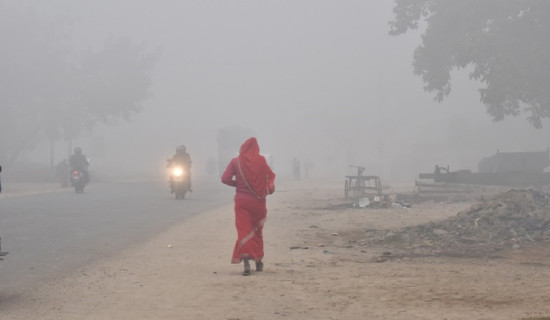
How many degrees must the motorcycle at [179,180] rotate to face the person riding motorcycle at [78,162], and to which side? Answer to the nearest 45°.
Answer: approximately 135° to its right

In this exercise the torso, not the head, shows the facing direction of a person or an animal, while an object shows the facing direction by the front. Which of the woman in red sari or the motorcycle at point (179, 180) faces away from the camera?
the woman in red sari

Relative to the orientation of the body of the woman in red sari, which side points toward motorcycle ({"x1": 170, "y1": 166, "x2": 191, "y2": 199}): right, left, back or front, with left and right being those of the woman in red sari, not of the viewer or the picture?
front

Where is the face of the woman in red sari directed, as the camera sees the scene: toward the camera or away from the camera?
away from the camera

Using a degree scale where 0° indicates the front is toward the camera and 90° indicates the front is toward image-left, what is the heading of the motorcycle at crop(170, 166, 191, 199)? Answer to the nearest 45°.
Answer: approximately 0°

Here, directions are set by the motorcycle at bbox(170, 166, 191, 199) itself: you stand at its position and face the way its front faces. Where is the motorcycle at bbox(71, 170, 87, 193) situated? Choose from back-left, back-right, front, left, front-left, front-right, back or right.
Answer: back-right

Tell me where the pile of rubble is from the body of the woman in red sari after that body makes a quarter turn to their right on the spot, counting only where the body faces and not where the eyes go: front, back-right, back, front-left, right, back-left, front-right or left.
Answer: front-left

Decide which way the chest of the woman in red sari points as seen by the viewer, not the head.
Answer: away from the camera

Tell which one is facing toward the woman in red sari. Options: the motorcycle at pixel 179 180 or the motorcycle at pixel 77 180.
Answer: the motorcycle at pixel 179 180
